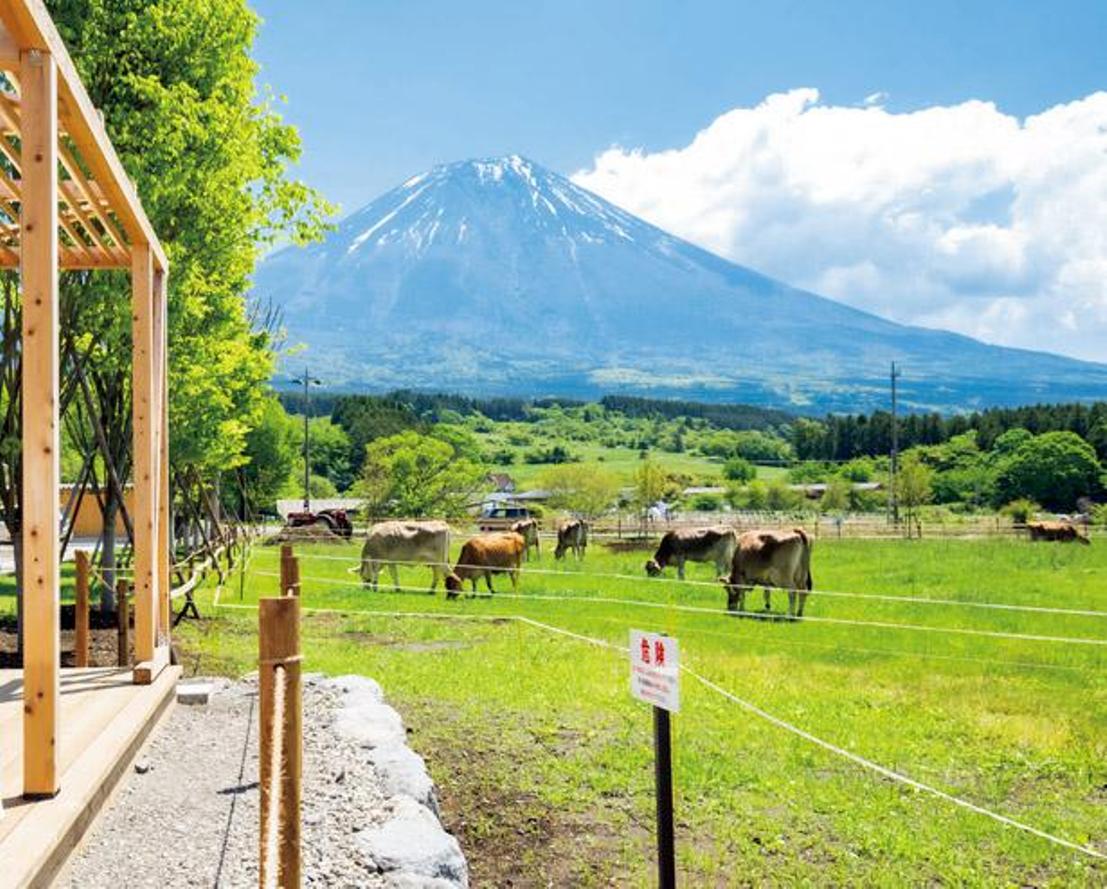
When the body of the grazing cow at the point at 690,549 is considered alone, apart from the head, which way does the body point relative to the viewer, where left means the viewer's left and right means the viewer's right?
facing to the left of the viewer

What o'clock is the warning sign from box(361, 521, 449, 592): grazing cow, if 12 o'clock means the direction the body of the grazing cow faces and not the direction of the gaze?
The warning sign is roughly at 9 o'clock from the grazing cow.

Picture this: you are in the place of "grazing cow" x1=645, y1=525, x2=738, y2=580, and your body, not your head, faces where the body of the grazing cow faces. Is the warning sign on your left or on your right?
on your left

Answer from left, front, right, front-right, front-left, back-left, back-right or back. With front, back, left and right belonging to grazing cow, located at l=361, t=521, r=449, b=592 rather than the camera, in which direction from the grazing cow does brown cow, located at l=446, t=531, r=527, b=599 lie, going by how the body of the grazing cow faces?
back-left

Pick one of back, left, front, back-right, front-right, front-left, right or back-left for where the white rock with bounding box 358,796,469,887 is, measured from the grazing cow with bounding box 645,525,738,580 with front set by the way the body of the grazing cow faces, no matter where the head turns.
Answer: left

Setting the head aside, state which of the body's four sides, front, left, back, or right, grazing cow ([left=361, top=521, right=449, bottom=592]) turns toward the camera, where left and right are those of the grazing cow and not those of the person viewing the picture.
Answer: left
